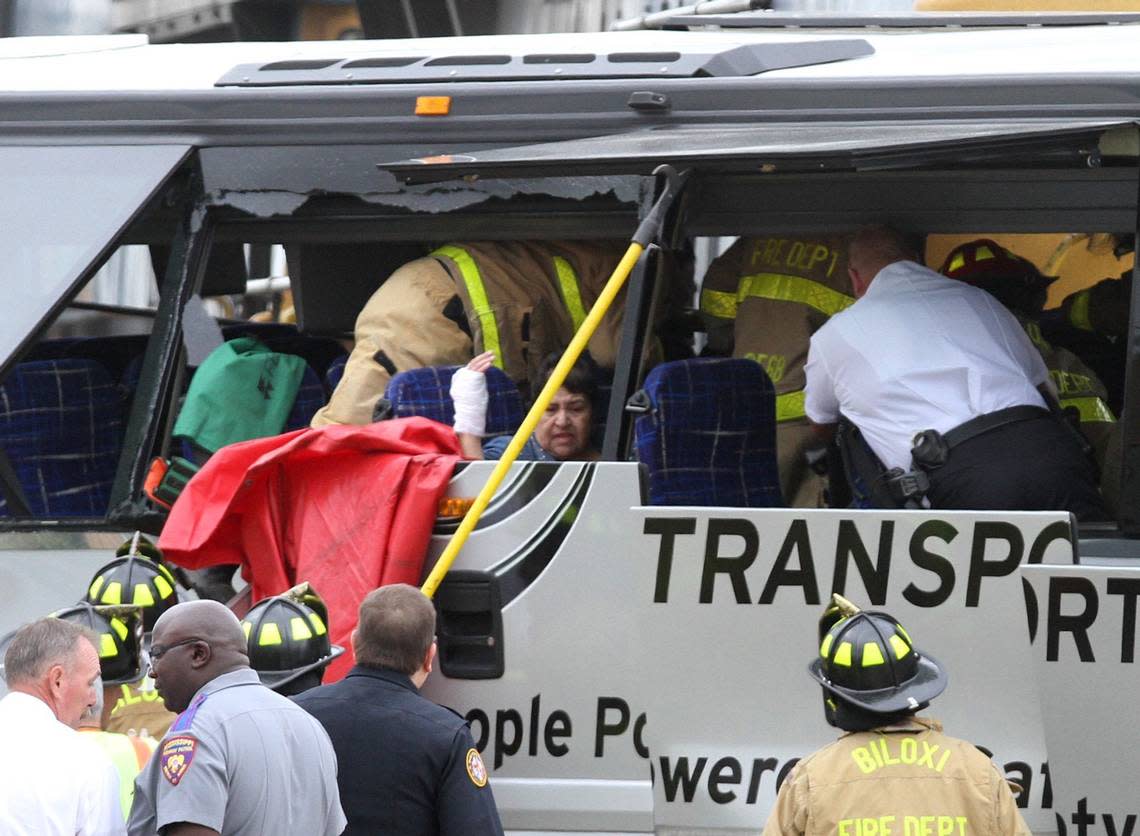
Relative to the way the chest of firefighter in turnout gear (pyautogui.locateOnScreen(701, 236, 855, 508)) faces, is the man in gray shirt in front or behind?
behind

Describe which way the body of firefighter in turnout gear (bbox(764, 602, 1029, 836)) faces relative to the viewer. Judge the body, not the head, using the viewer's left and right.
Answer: facing away from the viewer

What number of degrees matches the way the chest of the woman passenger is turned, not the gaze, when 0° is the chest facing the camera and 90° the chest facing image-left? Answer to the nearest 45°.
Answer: approximately 0°

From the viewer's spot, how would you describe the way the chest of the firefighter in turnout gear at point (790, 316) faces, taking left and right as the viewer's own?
facing away from the viewer

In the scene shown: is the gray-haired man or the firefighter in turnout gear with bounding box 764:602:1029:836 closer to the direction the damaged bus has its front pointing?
the gray-haired man

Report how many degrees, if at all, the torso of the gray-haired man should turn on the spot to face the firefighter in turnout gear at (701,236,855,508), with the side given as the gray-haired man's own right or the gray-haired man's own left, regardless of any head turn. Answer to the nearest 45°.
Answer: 0° — they already face them

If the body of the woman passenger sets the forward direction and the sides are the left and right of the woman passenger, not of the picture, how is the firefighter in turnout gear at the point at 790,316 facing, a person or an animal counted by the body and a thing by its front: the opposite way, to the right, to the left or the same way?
the opposite way

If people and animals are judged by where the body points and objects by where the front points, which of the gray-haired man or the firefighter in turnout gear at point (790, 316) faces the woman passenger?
the gray-haired man

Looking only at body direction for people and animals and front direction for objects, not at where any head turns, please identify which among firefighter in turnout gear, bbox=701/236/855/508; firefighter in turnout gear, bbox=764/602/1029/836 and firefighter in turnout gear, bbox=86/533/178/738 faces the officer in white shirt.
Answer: firefighter in turnout gear, bbox=764/602/1029/836

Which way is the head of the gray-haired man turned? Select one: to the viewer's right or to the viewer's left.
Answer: to the viewer's right

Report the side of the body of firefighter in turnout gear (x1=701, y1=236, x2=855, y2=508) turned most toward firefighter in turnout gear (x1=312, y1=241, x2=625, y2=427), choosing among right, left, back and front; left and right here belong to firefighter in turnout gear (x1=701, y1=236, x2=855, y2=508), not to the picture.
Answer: left
